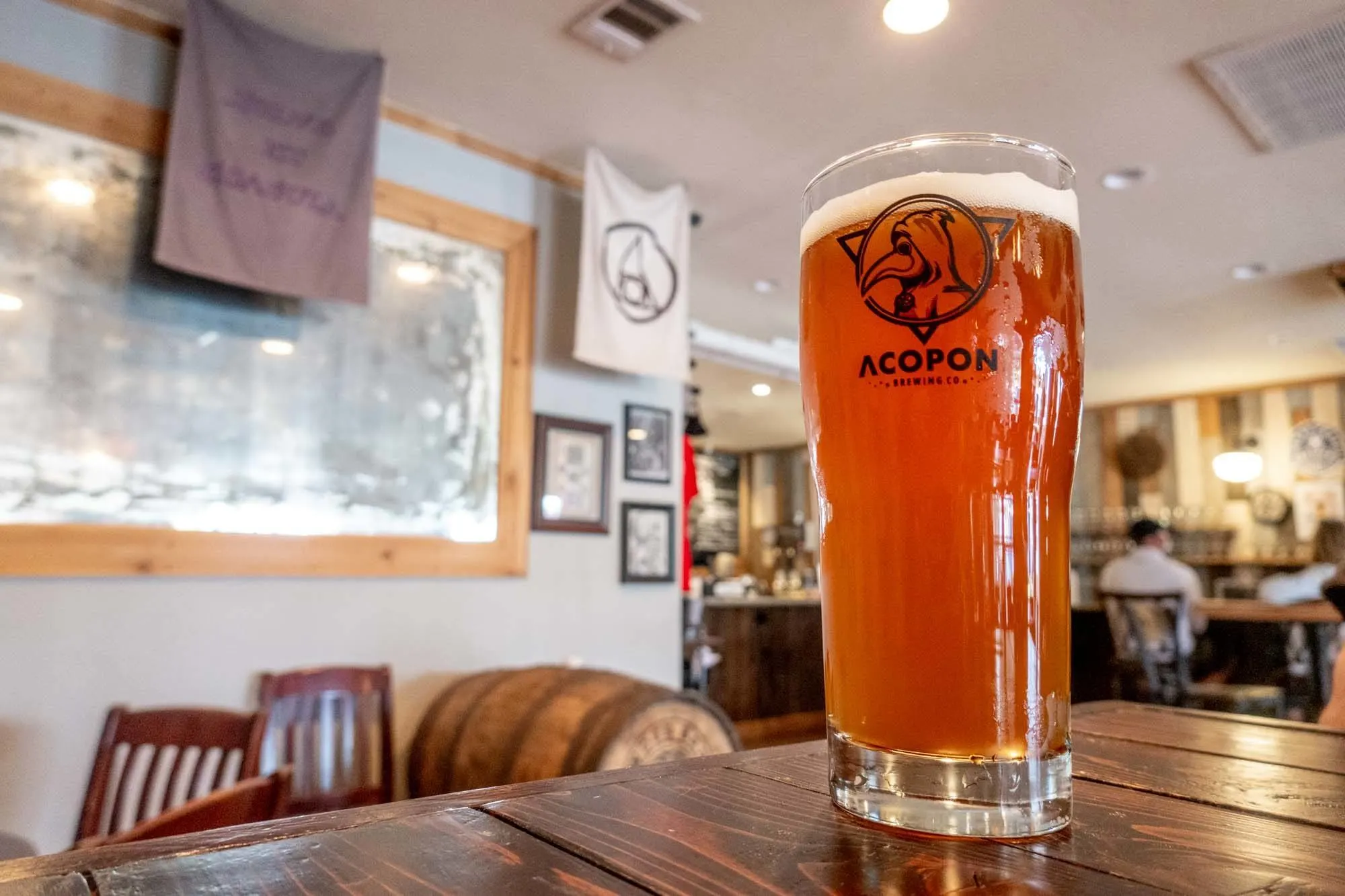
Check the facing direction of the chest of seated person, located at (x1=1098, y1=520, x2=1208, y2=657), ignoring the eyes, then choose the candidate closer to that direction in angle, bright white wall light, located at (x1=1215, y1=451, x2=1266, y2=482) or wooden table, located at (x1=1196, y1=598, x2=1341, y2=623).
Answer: the bright white wall light

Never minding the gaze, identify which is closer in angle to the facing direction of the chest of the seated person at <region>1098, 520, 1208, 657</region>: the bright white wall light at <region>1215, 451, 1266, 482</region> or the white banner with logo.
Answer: the bright white wall light

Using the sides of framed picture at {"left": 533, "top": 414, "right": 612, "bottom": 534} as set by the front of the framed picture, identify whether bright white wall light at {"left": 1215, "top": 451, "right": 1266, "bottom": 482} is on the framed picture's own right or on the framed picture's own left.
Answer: on the framed picture's own left

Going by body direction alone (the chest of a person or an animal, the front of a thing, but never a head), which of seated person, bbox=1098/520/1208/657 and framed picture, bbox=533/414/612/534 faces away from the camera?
the seated person

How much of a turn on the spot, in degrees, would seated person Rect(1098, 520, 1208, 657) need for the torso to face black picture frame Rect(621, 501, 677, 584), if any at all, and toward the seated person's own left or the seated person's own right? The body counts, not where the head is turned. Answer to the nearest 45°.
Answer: approximately 135° to the seated person's own left

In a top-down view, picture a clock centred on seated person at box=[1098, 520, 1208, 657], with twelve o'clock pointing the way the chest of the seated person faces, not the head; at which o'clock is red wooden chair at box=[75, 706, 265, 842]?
The red wooden chair is roughly at 7 o'clock from the seated person.

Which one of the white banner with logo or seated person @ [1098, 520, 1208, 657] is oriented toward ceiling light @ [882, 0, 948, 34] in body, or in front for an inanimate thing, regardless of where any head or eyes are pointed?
the white banner with logo

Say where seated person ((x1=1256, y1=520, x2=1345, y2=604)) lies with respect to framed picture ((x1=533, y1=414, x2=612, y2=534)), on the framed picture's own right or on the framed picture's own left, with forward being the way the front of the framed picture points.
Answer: on the framed picture's own left

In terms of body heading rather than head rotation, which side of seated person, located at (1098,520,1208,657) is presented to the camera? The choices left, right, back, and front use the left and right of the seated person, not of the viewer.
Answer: back

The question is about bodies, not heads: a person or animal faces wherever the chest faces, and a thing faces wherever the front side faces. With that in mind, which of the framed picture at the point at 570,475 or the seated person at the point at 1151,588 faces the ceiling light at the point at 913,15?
the framed picture

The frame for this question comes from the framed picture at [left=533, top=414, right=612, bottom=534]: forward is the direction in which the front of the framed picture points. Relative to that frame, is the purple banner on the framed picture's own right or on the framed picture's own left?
on the framed picture's own right

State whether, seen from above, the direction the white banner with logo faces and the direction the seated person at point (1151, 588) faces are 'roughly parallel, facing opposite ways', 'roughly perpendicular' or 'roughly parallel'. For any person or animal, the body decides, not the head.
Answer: roughly perpendicular

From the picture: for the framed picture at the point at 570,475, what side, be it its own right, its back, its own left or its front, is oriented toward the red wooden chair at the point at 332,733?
right

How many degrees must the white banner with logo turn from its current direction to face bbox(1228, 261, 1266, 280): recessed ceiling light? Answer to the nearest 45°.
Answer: approximately 45° to its left
